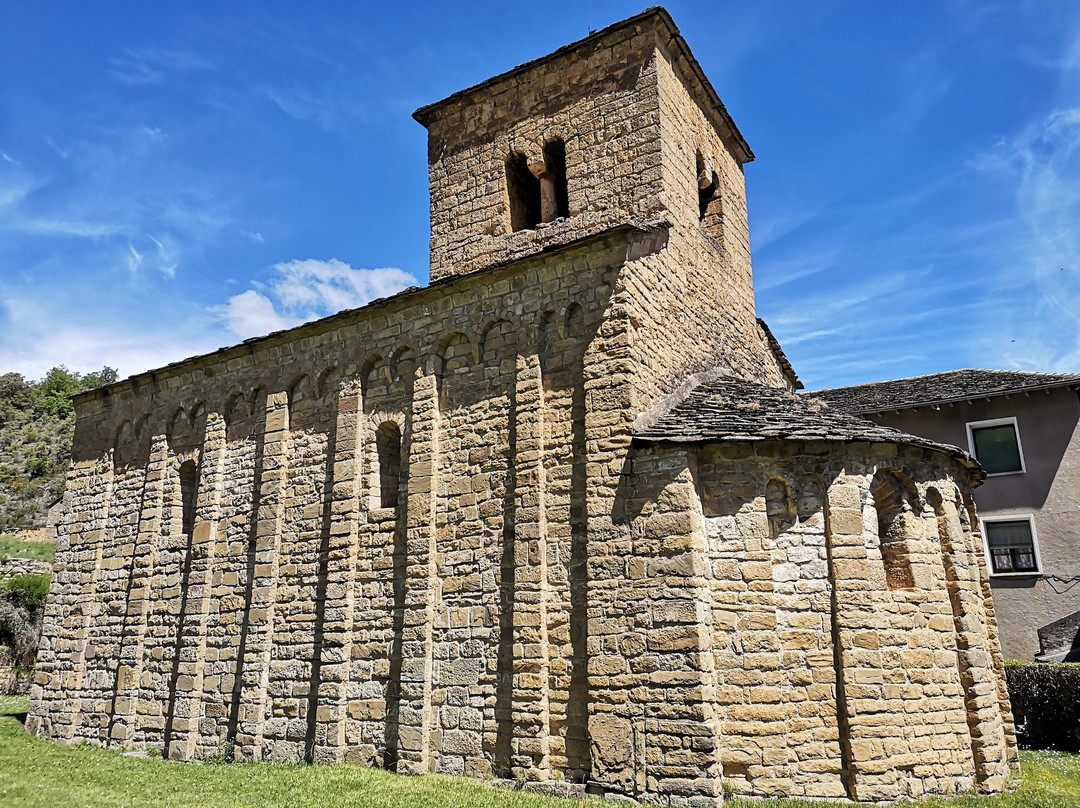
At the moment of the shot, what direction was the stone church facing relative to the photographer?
facing away from the viewer and to the left of the viewer

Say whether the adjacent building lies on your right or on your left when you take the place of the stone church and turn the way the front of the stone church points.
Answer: on your right

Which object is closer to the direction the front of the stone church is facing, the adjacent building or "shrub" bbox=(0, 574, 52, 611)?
the shrub

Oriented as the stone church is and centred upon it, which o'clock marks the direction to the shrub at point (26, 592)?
The shrub is roughly at 12 o'clock from the stone church.
